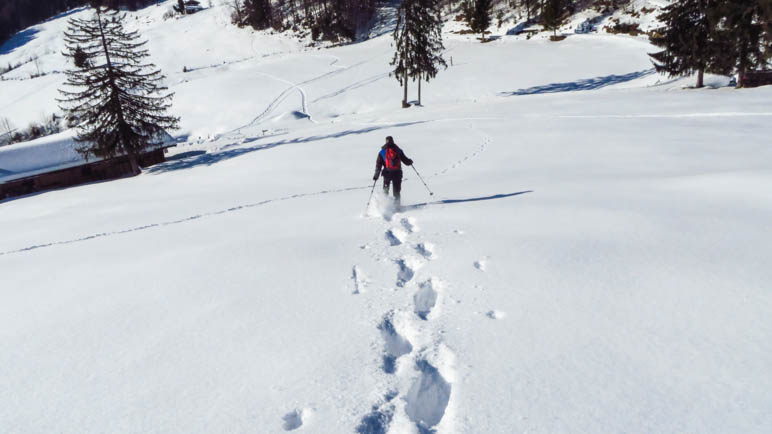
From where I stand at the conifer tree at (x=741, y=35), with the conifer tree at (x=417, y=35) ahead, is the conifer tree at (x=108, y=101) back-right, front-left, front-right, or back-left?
front-left

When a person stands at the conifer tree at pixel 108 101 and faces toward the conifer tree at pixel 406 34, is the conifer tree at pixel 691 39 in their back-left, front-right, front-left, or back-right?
front-right

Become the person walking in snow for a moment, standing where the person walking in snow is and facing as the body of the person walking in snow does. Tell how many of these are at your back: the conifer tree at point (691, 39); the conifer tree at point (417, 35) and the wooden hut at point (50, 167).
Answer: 0

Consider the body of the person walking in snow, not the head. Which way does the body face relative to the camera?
away from the camera

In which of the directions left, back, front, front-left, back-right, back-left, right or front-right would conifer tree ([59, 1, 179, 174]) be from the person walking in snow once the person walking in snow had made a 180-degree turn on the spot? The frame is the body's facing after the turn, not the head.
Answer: back-right

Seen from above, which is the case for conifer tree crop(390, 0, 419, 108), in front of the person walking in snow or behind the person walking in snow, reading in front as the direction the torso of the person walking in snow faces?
in front

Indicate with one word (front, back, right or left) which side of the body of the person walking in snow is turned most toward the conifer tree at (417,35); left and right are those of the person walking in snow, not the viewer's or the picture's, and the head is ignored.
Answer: front

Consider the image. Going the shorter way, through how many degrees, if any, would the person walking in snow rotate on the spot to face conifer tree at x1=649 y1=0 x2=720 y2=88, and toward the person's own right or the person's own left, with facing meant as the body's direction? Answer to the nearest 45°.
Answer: approximately 45° to the person's own right

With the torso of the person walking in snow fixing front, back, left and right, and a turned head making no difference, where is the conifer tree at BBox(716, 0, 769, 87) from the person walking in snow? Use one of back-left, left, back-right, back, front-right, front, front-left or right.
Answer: front-right

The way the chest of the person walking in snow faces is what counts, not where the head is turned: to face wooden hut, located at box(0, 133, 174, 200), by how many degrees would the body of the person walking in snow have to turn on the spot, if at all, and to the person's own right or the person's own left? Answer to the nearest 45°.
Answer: approximately 45° to the person's own left
